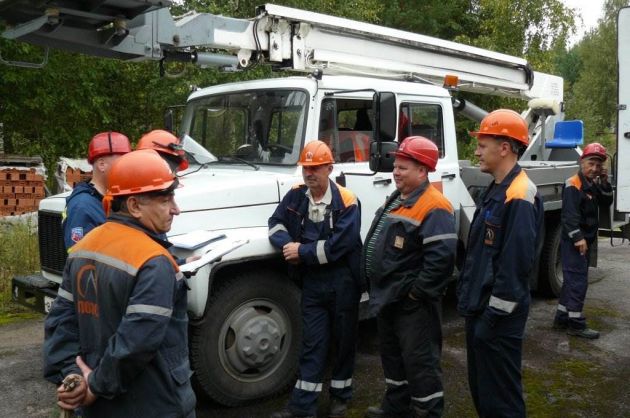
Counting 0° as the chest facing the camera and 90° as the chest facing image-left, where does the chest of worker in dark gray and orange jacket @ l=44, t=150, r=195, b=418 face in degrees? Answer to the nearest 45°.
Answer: approximately 225°

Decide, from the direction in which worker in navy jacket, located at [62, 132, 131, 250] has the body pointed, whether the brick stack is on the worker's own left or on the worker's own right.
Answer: on the worker's own left

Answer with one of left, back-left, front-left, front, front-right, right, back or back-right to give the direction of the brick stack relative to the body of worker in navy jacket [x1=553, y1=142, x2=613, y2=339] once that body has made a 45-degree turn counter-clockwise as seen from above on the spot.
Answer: back

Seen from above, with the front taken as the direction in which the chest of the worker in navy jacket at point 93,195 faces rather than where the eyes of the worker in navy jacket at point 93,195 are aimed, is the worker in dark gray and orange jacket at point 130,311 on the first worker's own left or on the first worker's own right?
on the first worker's own right

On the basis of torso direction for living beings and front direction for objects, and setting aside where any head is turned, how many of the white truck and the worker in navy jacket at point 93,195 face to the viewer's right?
1

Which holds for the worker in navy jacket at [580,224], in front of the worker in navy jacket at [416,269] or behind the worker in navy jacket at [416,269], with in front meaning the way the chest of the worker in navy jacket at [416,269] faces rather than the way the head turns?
behind

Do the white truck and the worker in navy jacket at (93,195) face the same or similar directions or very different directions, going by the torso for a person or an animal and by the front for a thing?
very different directions

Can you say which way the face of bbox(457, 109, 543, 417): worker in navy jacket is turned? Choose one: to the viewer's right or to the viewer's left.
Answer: to the viewer's left

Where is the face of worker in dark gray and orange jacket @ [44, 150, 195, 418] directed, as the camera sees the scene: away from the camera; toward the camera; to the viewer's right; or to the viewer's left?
to the viewer's right

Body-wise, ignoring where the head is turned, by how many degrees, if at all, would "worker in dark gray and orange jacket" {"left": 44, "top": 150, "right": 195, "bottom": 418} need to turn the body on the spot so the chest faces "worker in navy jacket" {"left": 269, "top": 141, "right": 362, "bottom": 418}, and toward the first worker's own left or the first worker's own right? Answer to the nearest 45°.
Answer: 0° — they already face them
